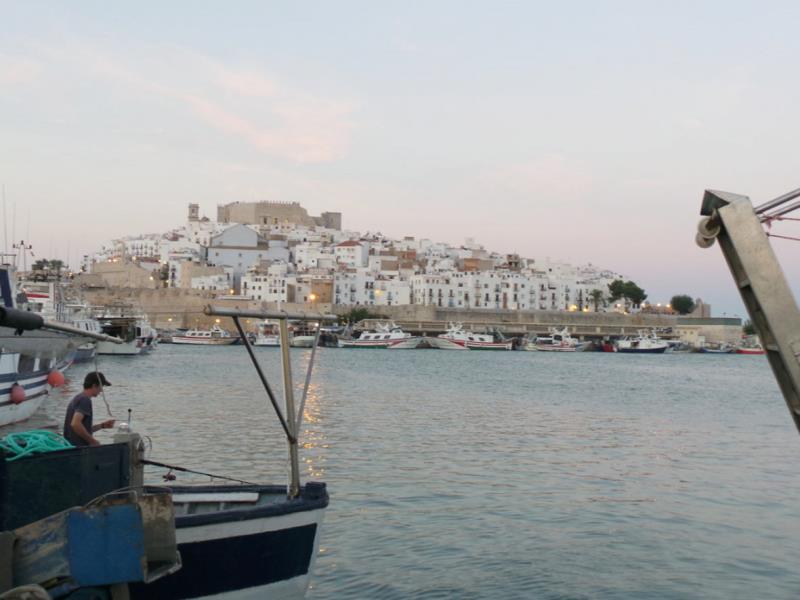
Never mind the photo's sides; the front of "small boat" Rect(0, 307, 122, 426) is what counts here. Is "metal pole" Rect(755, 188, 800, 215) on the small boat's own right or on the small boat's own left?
on the small boat's own right

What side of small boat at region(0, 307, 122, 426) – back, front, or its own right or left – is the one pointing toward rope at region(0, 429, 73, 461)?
right

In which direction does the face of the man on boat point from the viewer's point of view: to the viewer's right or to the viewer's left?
to the viewer's right

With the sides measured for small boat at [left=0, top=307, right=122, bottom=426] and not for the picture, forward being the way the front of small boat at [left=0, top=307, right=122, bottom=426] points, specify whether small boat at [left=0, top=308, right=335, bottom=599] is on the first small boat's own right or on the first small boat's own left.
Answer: on the first small boat's own right

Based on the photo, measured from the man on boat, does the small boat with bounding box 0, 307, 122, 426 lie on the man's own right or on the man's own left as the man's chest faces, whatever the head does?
on the man's own left

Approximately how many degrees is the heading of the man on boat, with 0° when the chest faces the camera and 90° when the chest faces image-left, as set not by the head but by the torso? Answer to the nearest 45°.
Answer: approximately 270°

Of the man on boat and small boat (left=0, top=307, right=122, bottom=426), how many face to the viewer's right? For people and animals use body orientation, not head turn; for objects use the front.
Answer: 2

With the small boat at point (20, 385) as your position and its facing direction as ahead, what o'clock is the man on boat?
The man on boat is roughly at 3 o'clock from the small boat.

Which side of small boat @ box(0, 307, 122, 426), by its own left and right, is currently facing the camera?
right

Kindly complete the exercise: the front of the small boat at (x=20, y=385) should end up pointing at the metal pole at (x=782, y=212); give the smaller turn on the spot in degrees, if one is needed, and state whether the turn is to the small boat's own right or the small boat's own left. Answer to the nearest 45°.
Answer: approximately 90° to the small boat's own right
